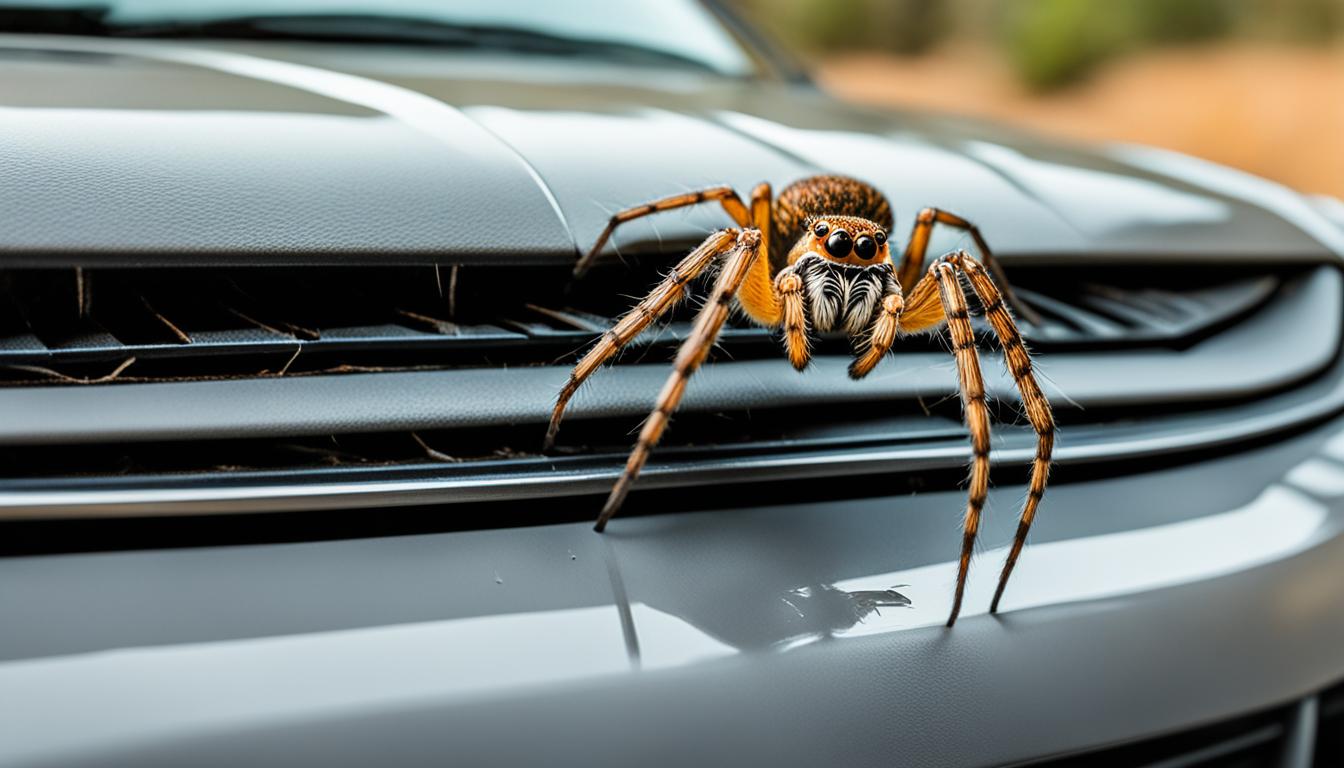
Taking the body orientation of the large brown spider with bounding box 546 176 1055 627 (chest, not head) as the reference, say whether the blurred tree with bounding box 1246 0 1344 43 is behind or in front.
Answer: behind

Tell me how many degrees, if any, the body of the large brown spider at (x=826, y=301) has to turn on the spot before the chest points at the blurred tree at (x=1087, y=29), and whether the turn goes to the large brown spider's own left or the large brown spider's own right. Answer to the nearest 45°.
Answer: approximately 180°

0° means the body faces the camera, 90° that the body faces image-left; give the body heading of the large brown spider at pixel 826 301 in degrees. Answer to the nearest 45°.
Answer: approximately 0°

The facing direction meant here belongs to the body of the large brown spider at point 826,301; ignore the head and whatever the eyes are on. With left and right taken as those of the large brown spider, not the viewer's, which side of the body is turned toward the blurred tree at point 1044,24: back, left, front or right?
back

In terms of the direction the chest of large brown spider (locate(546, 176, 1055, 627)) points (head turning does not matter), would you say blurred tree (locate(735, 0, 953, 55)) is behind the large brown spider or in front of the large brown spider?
behind
